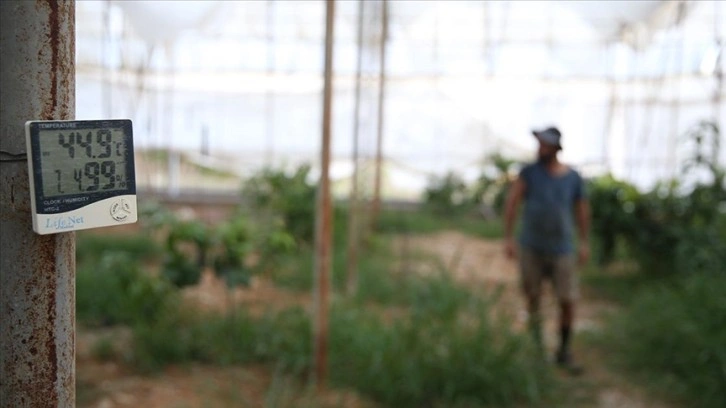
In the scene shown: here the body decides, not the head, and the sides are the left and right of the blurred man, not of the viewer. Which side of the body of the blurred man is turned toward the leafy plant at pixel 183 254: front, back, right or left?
right

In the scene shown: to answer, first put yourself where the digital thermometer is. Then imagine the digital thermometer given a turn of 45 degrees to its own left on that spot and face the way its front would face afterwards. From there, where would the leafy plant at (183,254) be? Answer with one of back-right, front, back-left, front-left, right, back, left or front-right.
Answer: back-left

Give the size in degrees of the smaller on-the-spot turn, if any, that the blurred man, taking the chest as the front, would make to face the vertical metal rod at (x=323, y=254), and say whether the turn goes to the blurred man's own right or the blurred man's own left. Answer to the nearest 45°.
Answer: approximately 45° to the blurred man's own right

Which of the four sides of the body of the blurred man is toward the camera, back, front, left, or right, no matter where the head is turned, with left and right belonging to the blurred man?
front

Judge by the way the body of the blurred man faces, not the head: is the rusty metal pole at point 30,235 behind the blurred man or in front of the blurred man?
in front

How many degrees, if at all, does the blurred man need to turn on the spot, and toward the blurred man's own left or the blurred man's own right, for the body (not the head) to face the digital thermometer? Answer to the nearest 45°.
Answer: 0° — they already face it

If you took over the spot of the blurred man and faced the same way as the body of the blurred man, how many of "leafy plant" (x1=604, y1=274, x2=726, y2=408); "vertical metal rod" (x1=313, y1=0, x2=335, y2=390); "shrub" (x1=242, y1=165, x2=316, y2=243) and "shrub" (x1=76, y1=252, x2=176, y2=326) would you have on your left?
1

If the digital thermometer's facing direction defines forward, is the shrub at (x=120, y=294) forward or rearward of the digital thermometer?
rearward

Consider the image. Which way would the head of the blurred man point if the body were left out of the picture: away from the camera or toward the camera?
toward the camera

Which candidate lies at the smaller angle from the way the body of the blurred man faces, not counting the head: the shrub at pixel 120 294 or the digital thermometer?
the digital thermometer

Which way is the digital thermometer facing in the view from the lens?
facing the viewer

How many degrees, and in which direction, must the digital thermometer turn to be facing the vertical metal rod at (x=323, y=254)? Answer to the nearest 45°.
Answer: approximately 135° to its left
